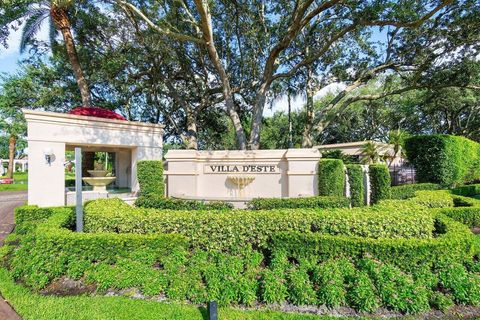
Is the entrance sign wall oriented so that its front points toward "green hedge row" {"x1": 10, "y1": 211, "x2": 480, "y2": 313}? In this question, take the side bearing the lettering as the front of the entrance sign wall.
yes

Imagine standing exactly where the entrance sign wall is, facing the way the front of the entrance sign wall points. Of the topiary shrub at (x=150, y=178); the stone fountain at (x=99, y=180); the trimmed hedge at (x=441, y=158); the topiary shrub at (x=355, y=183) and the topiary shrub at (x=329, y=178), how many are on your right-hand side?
2

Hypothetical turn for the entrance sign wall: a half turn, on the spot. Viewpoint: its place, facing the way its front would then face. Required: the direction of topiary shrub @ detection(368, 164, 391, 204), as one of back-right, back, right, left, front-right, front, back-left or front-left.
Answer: right

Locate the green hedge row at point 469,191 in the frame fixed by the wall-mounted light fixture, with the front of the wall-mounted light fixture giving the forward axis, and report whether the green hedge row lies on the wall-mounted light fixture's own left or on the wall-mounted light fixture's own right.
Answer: on the wall-mounted light fixture's own left

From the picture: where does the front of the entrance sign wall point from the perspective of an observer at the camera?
facing the viewer

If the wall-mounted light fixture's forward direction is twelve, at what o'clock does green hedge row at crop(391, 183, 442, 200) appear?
The green hedge row is roughly at 10 o'clock from the wall-mounted light fixture.

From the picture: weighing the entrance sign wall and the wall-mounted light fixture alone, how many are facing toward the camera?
2

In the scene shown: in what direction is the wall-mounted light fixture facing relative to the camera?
toward the camera

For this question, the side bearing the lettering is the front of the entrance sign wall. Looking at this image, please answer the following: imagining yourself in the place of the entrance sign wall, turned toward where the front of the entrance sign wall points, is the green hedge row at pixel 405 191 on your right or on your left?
on your left

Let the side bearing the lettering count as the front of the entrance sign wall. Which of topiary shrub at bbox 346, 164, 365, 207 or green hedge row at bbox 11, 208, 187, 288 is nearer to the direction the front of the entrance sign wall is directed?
the green hedge row

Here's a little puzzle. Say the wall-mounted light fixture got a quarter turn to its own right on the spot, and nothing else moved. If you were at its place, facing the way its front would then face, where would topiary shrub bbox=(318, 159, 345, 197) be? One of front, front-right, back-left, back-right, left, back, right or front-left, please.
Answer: back-left

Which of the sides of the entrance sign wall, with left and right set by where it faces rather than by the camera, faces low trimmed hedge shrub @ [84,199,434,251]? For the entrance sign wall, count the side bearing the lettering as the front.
front

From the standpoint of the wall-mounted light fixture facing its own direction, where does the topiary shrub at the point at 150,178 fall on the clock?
The topiary shrub is roughly at 10 o'clock from the wall-mounted light fixture.

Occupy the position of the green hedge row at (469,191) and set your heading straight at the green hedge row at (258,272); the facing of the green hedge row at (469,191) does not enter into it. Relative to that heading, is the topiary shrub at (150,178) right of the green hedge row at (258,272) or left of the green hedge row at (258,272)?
right
